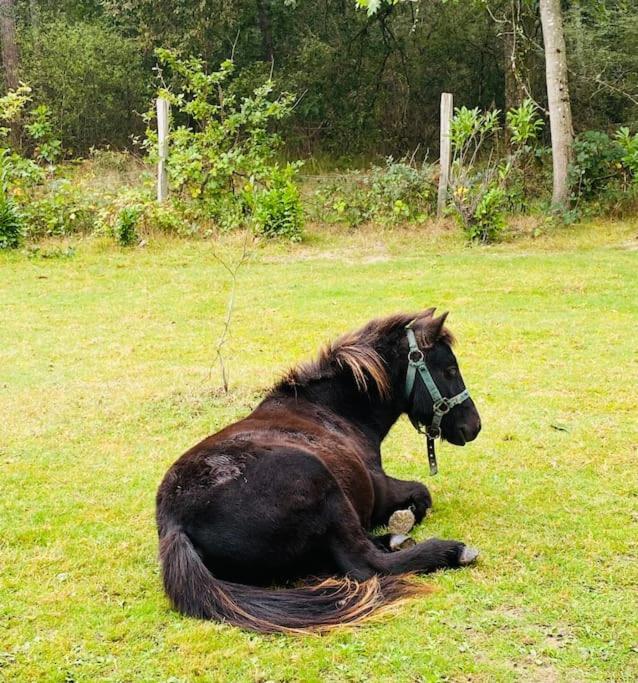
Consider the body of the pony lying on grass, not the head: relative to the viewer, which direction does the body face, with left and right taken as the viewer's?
facing away from the viewer and to the right of the viewer

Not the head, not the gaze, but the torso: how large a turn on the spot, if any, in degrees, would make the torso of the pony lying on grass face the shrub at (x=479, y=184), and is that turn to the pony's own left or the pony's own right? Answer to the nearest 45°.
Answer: approximately 45° to the pony's own left

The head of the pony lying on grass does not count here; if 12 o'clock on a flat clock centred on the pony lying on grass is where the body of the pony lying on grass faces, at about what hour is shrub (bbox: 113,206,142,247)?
The shrub is roughly at 10 o'clock from the pony lying on grass.

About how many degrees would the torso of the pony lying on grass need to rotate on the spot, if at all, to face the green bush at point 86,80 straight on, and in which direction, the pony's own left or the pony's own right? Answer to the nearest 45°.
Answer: approximately 45° to the pony's own left

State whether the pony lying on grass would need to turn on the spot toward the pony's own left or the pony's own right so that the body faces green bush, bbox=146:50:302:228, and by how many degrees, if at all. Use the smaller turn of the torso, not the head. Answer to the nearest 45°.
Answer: approximately 45° to the pony's own left

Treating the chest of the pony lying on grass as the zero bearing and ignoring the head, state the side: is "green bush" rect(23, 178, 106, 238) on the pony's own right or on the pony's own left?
on the pony's own left

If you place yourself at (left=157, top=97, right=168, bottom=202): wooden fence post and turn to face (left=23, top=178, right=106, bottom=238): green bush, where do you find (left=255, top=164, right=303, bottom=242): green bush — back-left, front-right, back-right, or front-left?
back-left

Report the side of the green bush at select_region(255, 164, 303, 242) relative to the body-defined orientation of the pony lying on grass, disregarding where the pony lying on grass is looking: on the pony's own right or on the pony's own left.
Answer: on the pony's own left

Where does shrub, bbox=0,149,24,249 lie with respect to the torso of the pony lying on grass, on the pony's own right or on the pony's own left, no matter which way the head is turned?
on the pony's own left

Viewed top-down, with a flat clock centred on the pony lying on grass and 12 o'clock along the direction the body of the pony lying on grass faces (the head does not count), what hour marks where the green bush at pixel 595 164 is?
The green bush is roughly at 11 o'clock from the pony lying on grass.
